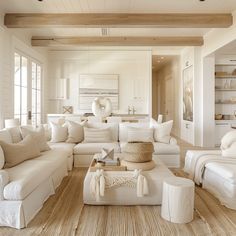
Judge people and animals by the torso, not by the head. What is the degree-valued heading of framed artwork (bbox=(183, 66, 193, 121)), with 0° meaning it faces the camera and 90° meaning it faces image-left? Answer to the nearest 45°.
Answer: approximately 90°

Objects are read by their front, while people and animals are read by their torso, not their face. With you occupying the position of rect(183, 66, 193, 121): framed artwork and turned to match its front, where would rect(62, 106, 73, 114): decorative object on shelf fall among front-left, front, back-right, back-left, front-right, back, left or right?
front

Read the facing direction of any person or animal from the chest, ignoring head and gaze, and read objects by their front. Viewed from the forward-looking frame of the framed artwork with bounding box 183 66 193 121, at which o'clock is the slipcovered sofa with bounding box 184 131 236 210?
The slipcovered sofa is roughly at 9 o'clock from the framed artwork.

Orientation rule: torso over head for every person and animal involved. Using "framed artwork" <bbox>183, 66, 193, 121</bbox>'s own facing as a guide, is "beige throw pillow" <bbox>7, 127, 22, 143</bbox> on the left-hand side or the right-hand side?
on its left

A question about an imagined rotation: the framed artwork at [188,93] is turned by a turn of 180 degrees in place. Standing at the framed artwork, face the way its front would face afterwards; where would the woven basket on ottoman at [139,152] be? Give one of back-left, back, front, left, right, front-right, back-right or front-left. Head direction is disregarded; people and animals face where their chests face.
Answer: right

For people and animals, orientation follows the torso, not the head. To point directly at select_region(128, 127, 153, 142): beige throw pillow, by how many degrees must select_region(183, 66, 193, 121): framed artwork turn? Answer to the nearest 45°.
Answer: approximately 90° to its left

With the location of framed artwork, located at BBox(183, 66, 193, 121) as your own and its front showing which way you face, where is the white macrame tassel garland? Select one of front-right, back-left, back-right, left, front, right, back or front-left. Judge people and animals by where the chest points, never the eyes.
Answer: left

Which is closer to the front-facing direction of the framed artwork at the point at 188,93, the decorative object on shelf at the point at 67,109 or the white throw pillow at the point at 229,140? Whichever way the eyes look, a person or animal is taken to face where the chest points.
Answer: the decorative object on shelf

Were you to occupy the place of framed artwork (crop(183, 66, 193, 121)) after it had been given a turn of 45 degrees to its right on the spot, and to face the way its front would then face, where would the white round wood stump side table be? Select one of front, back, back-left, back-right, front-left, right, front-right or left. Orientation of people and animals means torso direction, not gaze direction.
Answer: back-left

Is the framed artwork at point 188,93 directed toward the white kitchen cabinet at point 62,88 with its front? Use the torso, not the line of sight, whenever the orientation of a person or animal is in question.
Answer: yes

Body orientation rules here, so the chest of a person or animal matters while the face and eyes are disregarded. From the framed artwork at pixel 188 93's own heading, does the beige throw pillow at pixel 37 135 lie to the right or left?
on its left

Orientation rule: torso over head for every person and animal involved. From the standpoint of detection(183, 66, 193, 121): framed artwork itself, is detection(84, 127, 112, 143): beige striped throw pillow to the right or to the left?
on its left

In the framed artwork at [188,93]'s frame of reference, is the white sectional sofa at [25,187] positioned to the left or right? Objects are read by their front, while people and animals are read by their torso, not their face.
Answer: on its left

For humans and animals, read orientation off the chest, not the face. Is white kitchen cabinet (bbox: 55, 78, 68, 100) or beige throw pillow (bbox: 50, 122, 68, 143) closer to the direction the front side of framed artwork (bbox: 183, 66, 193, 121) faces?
the white kitchen cabinet
